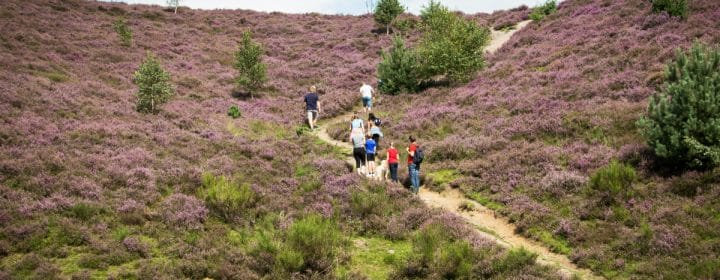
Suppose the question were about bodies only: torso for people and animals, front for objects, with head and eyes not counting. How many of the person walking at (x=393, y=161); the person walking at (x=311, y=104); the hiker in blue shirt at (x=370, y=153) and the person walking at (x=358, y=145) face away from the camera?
4

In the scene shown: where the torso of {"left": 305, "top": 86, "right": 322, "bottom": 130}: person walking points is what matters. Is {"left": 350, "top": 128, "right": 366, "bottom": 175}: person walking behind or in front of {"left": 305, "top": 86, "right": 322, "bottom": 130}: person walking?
behind

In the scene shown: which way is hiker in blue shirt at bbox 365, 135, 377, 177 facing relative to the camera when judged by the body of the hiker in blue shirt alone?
away from the camera

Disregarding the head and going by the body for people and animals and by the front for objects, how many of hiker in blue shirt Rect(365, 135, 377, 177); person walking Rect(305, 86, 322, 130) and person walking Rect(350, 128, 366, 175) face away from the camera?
3

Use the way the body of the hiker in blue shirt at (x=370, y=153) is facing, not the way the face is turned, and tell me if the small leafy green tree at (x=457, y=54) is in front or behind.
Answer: in front

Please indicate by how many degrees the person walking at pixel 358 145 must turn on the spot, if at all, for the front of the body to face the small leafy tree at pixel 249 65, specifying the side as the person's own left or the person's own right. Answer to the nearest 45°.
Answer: approximately 45° to the person's own left

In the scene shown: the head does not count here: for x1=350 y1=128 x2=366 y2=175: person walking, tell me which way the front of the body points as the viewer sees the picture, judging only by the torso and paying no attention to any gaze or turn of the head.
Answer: away from the camera

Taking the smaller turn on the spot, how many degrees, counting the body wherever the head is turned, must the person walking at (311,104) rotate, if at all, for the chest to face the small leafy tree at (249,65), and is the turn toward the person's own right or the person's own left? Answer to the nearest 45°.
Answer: approximately 45° to the person's own left

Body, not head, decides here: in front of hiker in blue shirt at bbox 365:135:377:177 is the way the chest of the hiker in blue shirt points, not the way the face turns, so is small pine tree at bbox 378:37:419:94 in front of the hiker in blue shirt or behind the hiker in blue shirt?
in front

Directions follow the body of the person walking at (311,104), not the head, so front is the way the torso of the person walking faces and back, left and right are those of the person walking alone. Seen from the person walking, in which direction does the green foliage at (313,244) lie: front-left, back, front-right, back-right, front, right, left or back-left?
back

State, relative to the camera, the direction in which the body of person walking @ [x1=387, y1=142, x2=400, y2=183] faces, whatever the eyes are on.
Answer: away from the camera

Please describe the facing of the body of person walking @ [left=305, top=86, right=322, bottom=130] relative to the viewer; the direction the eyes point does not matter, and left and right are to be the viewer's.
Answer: facing away from the viewer

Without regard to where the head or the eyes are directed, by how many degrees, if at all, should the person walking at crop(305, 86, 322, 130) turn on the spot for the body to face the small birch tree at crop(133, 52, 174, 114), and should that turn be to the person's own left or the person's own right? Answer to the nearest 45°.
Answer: approximately 90° to the person's own left

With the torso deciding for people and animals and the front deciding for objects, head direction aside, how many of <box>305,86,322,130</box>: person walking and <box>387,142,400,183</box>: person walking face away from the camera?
2

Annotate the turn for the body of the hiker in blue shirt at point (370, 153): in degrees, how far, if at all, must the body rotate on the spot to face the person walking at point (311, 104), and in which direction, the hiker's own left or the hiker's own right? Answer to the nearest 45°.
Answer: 0° — they already face them
